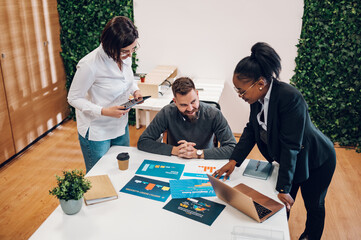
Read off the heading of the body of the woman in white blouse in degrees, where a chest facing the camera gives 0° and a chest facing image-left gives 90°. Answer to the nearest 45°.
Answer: approximately 315°

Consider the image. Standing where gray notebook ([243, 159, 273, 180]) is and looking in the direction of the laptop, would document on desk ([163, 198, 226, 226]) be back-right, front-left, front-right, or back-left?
front-right

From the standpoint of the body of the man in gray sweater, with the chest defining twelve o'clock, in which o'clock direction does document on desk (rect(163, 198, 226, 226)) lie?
The document on desk is roughly at 12 o'clock from the man in gray sweater.

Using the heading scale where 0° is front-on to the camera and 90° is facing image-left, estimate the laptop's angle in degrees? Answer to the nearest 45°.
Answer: approximately 225°

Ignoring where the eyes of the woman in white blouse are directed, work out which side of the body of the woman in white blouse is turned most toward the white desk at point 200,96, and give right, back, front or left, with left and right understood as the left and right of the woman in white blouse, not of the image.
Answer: left

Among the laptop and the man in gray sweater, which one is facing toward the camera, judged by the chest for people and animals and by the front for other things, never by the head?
the man in gray sweater

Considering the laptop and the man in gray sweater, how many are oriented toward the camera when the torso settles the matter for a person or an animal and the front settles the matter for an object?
1

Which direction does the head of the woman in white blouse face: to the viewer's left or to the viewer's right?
to the viewer's right

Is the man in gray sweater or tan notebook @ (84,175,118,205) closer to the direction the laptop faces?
the man in gray sweater

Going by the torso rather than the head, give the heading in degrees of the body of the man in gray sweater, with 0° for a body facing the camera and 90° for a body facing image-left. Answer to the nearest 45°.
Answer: approximately 0°

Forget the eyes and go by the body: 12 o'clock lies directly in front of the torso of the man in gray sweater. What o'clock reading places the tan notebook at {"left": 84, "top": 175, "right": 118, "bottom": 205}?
The tan notebook is roughly at 1 o'clock from the man in gray sweater.

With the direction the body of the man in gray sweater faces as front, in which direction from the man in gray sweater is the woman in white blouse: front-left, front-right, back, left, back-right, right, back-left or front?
right

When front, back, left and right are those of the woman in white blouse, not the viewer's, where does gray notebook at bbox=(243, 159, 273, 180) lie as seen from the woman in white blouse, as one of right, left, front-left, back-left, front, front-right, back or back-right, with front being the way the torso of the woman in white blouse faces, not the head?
front

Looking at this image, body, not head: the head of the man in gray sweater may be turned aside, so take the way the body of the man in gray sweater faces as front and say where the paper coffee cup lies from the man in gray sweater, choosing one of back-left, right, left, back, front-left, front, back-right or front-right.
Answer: front-right

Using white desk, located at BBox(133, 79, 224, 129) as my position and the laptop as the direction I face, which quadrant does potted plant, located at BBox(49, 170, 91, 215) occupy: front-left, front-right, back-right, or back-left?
front-right

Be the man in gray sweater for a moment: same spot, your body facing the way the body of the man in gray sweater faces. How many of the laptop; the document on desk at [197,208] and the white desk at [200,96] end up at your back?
1
